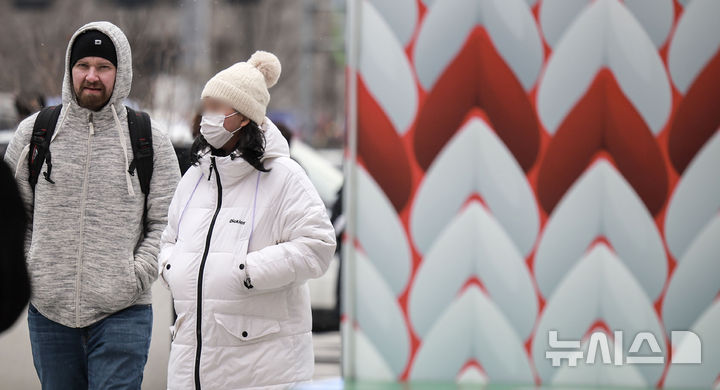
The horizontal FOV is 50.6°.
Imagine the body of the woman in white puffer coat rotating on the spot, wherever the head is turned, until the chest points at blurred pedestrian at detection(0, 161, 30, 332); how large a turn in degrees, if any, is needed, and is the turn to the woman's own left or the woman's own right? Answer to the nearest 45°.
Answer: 0° — they already face them

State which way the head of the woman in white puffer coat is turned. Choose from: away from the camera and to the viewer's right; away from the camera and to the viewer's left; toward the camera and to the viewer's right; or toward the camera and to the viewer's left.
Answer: toward the camera and to the viewer's left

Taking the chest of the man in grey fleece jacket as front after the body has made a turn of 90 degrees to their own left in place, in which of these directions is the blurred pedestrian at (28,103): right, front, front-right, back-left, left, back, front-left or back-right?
left

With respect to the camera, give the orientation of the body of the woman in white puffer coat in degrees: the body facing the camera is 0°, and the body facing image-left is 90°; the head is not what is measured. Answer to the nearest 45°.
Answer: approximately 45°

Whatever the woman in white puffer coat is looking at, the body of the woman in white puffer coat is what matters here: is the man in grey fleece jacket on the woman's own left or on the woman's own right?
on the woman's own right

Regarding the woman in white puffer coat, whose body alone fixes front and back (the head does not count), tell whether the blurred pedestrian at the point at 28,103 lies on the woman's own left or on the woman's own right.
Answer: on the woman's own right

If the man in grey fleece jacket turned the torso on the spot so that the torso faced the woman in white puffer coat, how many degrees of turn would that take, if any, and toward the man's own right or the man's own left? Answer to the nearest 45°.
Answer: approximately 45° to the man's own left

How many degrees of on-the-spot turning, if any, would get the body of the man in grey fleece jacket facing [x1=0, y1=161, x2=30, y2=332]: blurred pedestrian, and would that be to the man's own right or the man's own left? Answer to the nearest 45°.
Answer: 0° — they already face them

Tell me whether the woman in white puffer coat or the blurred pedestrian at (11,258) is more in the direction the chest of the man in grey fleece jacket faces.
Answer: the blurred pedestrian

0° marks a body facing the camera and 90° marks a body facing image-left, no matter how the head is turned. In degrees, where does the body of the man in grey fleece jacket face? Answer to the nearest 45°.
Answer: approximately 0°

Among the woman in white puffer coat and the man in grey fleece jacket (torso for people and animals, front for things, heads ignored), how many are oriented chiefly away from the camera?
0

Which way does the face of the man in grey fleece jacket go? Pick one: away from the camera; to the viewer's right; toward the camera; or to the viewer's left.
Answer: toward the camera
